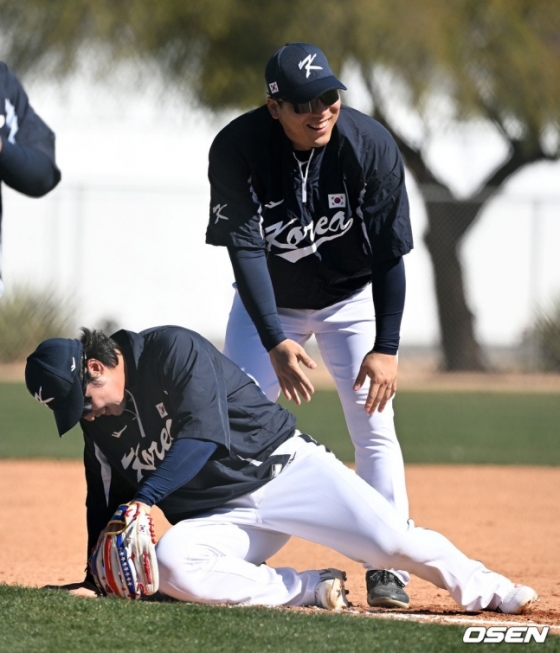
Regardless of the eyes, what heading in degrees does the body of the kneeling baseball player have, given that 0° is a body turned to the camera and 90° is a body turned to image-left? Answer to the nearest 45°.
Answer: approximately 45°

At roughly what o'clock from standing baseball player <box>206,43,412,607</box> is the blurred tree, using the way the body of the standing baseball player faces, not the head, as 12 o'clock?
The blurred tree is roughly at 6 o'clock from the standing baseball player.

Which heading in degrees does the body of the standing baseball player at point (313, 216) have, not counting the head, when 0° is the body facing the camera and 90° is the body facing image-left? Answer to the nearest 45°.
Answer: approximately 0°

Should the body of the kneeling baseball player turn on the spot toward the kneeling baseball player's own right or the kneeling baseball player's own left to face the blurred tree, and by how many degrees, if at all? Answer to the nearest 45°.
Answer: approximately 135° to the kneeling baseball player's own right

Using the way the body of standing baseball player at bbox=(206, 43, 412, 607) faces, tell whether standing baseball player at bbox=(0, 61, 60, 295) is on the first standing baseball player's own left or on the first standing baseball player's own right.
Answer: on the first standing baseball player's own right

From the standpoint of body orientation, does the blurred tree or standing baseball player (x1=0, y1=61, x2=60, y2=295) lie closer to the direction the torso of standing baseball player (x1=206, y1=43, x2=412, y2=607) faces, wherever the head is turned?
the standing baseball player

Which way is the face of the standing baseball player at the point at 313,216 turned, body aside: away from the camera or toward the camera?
toward the camera

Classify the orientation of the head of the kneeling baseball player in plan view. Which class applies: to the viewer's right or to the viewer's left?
to the viewer's left

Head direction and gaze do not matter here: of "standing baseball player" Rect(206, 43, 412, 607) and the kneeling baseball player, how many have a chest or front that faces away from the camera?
0
